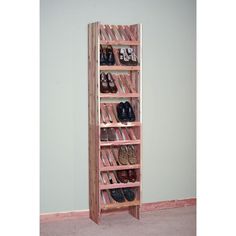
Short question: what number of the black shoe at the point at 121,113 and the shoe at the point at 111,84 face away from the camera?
0

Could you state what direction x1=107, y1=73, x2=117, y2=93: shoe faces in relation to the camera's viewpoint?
facing the viewer and to the right of the viewer

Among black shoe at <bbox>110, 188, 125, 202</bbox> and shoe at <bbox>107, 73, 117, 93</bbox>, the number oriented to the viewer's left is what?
0

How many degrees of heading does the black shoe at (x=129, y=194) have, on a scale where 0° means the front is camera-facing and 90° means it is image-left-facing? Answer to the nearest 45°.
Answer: approximately 315°

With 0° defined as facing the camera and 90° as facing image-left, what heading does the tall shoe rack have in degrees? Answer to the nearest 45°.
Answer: approximately 315°

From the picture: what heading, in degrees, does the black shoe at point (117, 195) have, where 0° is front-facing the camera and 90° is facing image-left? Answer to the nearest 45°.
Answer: approximately 315°
